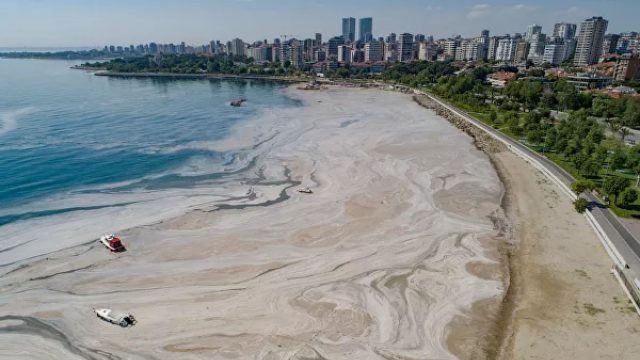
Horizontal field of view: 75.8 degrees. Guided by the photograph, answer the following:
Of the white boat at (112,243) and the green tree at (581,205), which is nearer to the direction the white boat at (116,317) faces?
the white boat

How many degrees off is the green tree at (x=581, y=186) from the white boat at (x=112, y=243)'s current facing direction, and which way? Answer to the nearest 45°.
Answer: approximately 135° to its right

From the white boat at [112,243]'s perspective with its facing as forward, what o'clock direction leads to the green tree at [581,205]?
The green tree is roughly at 5 o'clock from the white boat.

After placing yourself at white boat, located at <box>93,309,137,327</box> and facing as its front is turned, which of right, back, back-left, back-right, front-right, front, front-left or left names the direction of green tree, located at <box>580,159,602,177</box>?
back-right

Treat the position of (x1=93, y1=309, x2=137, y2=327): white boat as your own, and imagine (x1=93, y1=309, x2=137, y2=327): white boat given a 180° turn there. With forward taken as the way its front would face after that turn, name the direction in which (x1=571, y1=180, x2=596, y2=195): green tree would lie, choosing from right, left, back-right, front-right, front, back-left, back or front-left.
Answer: front-left

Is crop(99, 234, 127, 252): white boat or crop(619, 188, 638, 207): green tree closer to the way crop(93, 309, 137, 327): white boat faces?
the white boat

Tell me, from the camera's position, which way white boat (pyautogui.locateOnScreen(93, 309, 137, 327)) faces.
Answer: facing away from the viewer and to the left of the viewer

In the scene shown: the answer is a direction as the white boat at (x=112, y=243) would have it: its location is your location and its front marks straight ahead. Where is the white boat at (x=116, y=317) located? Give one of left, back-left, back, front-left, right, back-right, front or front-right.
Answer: back-left

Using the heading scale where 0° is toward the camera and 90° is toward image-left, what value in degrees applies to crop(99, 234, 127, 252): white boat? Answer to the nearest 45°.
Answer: approximately 135°

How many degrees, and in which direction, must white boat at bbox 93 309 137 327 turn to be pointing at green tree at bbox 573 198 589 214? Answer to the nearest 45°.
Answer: approximately 135° to its right

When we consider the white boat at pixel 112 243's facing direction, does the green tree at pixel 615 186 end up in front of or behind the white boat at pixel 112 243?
behind

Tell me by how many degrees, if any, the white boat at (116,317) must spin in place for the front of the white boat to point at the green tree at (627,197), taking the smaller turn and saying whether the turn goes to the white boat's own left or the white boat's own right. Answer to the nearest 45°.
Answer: approximately 135° to the white boat's own right

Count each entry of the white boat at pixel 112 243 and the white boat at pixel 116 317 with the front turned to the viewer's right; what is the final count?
0

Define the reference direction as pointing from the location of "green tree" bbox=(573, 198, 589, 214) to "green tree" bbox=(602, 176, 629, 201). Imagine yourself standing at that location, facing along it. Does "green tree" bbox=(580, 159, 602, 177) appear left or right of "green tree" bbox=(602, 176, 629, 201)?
left

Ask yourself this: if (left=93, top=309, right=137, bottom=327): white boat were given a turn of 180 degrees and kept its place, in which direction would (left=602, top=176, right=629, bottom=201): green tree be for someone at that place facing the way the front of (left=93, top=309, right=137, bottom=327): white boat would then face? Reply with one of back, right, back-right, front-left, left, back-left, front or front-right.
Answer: front-left
